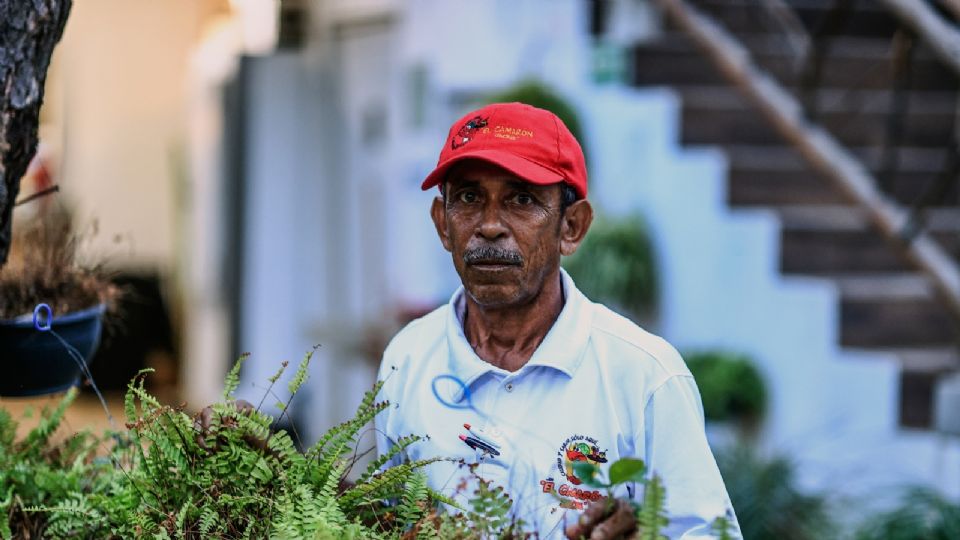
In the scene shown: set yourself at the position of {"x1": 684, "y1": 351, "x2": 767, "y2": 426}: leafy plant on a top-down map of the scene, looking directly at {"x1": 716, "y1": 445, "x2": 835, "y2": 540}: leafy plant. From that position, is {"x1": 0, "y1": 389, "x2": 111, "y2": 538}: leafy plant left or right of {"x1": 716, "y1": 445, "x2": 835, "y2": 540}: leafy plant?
right

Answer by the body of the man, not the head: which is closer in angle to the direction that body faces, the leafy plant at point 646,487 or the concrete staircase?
the leafy plant

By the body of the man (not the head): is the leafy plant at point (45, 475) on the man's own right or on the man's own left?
on the man's own right

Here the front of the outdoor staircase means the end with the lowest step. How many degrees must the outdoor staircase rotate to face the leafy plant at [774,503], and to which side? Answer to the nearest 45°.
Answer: approximately 45° to its right

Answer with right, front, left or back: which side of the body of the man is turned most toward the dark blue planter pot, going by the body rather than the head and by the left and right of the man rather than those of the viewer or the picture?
right

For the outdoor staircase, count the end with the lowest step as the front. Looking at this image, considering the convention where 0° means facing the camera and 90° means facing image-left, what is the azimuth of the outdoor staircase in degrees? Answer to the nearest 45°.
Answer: approximately 315°
